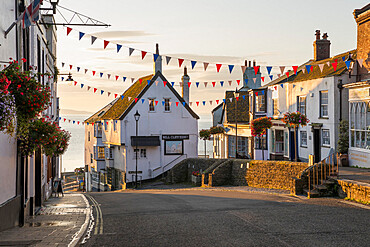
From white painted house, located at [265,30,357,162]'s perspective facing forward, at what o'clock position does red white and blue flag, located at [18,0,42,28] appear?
The red white and blue flag is roughly at 11 o'clock from the white painted house.

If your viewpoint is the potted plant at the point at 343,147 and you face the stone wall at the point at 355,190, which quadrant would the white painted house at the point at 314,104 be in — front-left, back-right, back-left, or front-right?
back-right

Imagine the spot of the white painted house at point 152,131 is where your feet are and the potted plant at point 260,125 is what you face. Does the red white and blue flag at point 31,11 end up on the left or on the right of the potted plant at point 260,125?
right

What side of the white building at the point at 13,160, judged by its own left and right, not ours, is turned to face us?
right

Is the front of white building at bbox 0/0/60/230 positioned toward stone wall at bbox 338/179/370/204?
yes

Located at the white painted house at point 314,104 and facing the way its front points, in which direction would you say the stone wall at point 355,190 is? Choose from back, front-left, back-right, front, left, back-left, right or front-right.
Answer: front-left

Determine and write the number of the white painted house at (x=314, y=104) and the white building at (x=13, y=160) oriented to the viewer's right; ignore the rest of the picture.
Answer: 1

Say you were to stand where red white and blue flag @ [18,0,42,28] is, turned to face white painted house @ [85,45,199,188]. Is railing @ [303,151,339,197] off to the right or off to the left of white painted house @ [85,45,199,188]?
right

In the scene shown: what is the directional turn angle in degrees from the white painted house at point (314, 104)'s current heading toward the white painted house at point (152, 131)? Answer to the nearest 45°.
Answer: approximately 90° to its right

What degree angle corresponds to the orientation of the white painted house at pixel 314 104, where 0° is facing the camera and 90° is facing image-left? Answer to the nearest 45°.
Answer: approximately 45°

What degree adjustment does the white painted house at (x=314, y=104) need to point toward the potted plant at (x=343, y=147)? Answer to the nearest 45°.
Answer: approximately 45° to its left

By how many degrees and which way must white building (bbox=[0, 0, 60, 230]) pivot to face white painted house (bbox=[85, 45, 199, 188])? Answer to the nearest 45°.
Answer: approximately 45° to its left

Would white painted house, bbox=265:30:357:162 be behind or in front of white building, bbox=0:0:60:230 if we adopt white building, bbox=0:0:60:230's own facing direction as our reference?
in front

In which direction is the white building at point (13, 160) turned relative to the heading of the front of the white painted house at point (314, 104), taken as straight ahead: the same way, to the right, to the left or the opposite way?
the opposite way
